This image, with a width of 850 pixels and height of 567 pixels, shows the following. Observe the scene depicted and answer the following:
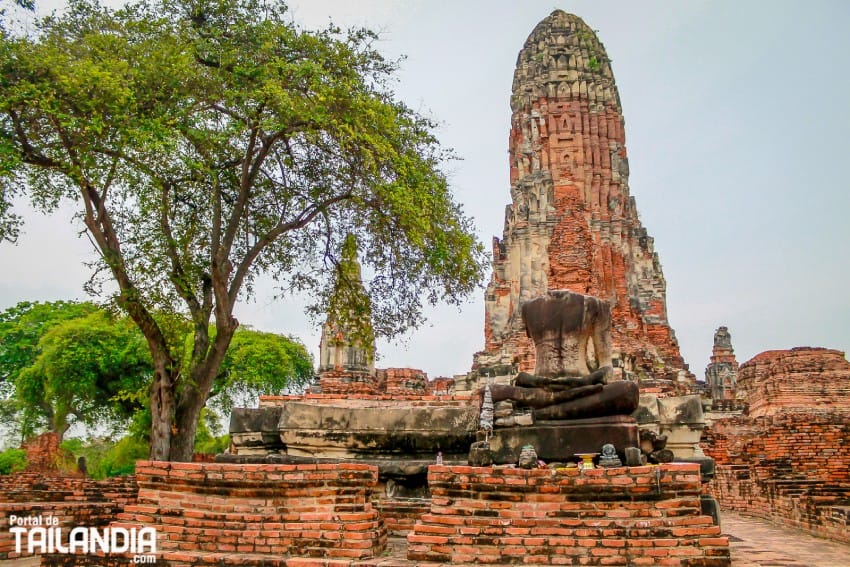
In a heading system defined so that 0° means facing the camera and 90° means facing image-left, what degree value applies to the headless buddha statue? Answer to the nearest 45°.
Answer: approximately 0°

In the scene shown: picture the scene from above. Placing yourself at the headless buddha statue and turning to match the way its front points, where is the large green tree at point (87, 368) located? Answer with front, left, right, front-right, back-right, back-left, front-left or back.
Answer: back-right

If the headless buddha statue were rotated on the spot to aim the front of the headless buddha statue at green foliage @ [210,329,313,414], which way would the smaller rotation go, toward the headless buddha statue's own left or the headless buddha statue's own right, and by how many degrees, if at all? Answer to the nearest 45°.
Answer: approximately 135° to the headless buddha statue's own right

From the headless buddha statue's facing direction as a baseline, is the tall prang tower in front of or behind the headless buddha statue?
behind

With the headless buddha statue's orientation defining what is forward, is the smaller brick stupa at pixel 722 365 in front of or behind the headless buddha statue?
behind

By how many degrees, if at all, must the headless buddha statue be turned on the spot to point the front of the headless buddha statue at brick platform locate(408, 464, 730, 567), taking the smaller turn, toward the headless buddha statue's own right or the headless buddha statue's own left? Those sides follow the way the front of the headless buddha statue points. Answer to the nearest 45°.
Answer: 0° — it already faces it

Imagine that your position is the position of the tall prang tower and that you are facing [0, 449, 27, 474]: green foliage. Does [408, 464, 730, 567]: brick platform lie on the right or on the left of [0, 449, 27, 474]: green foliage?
left

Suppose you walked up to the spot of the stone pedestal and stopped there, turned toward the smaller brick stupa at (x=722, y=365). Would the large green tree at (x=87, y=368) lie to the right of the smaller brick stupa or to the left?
left

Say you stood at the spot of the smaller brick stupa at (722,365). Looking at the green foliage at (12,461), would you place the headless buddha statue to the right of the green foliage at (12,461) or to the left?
left

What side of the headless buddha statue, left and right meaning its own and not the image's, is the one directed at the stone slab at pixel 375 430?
right

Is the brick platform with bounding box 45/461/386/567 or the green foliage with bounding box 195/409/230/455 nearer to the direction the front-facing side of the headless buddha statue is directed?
the brick platform
